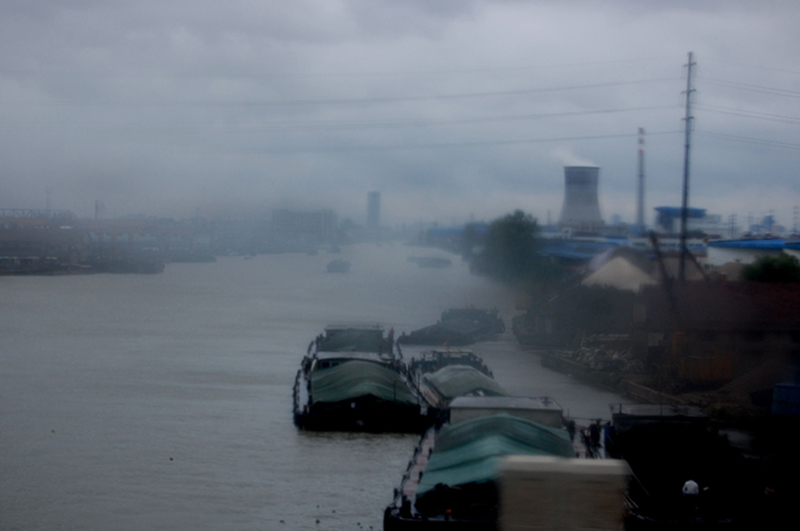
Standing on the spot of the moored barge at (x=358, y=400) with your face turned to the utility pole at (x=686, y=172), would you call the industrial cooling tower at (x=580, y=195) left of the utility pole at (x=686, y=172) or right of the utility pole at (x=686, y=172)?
left

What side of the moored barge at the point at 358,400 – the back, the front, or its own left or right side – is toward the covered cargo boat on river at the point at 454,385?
left

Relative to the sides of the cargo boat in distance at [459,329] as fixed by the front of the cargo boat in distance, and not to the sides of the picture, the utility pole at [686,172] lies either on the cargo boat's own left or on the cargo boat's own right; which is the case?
on the cargo boat's own right

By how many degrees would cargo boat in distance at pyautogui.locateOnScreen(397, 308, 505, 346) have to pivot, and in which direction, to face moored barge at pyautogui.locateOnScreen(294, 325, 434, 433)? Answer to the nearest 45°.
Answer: approximately 90° to its left

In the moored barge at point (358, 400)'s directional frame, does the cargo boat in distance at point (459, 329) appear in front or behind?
behind

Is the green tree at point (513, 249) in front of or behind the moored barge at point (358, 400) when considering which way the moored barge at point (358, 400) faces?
behind

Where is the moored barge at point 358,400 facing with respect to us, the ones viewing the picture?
facing the viewer

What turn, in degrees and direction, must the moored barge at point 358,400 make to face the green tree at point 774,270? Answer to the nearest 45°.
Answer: approximately 135° to its left

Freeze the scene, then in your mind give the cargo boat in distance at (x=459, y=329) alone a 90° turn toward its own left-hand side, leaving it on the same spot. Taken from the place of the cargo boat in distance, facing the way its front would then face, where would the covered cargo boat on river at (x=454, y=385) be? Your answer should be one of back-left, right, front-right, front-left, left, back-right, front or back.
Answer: front
